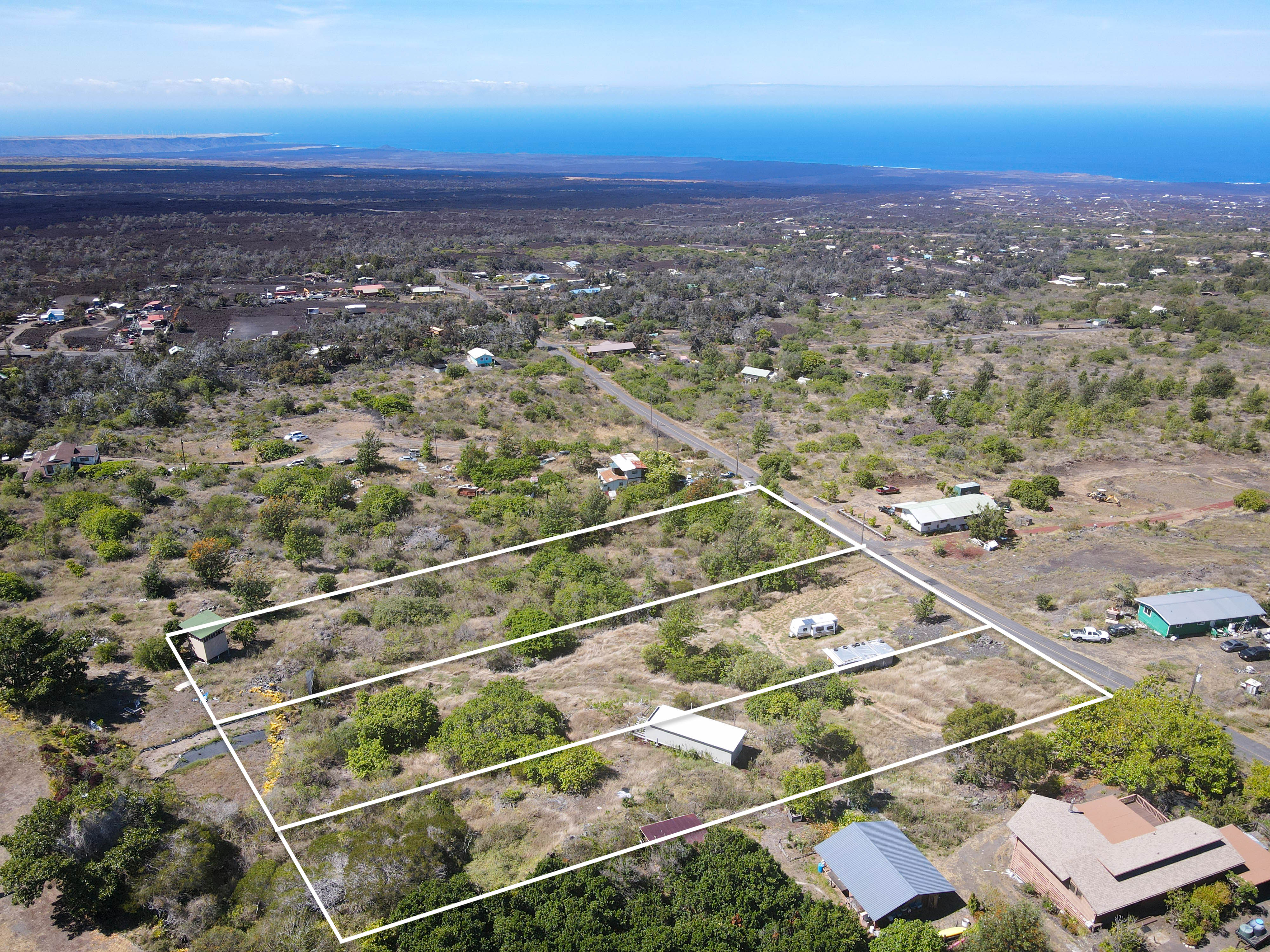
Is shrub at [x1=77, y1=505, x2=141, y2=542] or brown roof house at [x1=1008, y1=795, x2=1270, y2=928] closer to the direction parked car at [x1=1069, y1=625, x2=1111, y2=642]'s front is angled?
the brown roof house

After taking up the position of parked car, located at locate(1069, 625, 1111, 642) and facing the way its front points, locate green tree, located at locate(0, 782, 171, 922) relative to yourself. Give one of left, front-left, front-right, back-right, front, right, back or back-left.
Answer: back-right

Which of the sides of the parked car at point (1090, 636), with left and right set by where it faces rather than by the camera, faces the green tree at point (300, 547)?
back

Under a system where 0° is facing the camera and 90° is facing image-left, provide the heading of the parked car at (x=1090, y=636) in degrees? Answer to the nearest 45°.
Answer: approximately 270°

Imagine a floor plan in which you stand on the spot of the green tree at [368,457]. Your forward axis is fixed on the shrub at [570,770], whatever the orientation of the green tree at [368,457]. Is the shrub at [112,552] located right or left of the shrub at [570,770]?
right

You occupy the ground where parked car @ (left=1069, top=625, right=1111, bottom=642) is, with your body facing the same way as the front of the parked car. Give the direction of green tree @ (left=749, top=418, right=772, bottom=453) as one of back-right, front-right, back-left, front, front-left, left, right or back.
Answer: back-left
